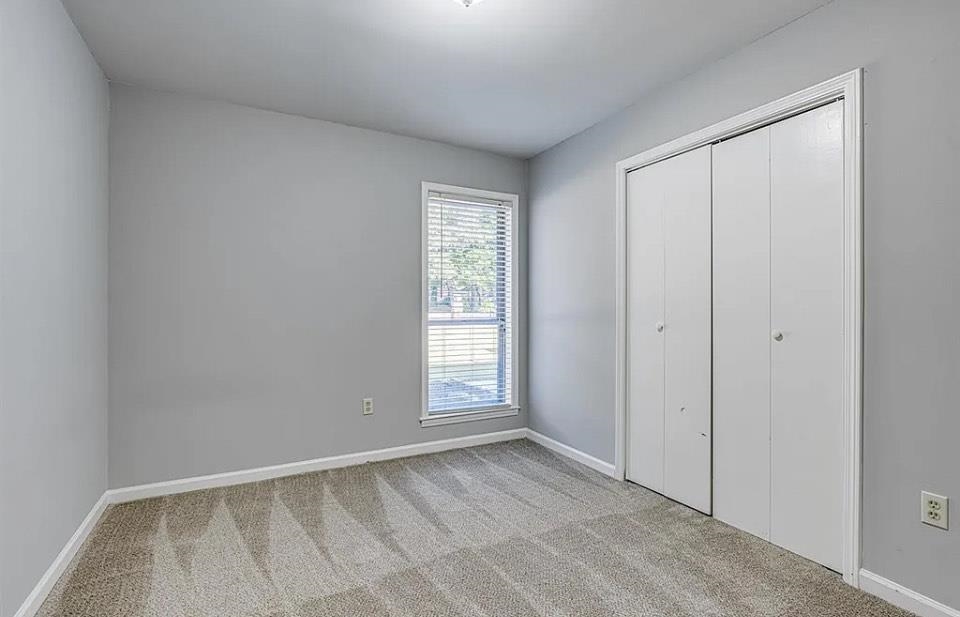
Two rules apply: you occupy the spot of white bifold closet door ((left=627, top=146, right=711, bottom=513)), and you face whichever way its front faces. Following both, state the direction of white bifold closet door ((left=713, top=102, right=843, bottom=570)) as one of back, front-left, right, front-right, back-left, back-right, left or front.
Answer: left

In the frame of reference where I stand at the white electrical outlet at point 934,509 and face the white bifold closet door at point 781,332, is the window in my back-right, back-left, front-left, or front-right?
front-left

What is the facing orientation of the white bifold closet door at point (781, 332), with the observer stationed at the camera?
facing the viewer and to the left of the viewer

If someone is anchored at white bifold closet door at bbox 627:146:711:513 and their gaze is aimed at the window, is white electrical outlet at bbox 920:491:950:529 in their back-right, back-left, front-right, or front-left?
back-left

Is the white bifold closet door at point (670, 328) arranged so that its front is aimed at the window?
no

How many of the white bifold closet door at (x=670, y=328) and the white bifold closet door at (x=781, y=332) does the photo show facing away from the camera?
0

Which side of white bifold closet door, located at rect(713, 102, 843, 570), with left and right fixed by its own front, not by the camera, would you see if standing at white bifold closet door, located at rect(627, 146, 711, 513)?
right

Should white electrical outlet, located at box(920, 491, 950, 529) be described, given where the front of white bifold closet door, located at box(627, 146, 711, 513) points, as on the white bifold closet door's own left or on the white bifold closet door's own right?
on the white bifold closet door's own left

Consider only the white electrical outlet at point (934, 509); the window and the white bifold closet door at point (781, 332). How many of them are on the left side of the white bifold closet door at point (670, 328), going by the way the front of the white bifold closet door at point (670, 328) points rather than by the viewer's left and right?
2

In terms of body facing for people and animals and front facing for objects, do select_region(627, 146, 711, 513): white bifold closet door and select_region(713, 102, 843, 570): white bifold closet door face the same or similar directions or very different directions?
same or similar directions

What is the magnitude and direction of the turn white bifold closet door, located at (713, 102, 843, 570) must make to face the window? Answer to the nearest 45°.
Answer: approximately 45° to its right
